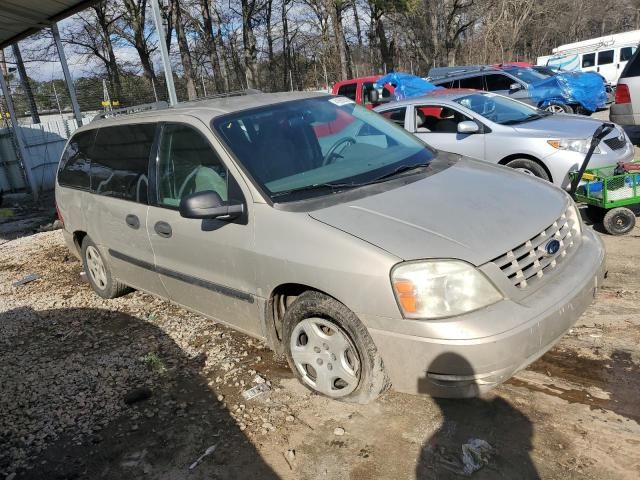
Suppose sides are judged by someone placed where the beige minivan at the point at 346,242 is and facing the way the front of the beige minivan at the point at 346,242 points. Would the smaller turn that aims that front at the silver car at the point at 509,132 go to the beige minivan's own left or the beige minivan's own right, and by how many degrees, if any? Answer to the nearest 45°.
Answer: approximately 90° to the beige minivan's own left

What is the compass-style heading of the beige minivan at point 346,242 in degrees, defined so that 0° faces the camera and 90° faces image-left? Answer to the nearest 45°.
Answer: approximately 315°

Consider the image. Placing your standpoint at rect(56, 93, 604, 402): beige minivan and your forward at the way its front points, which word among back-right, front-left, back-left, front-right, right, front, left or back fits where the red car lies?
back-left

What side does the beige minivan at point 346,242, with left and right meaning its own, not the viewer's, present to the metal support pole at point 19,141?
back

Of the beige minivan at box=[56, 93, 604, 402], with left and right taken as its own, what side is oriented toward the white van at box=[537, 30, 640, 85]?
left

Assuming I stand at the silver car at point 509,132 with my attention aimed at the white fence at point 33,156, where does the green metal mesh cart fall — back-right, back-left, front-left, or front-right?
back-left

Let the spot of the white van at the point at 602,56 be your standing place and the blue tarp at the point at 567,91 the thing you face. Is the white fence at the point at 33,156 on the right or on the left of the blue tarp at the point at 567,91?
right

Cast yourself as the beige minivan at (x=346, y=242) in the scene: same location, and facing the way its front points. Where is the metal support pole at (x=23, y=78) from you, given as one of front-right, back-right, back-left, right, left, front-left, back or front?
back

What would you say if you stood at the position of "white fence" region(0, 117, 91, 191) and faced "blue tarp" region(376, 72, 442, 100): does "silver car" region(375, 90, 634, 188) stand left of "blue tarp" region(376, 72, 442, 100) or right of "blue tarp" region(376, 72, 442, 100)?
right

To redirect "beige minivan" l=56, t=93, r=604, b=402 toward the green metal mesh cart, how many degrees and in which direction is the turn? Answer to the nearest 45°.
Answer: approximately 90° to its left

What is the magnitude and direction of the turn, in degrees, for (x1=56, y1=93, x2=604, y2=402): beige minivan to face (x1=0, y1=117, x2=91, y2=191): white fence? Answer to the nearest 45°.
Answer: approximately 180°

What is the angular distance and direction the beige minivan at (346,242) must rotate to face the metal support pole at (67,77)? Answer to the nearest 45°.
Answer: approximately 180°

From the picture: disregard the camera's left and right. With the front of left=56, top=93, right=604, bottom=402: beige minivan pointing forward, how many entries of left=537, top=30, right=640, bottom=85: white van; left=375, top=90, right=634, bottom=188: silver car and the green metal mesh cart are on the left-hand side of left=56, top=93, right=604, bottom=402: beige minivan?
3
